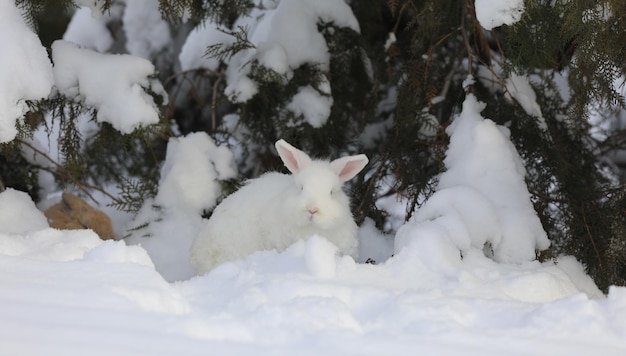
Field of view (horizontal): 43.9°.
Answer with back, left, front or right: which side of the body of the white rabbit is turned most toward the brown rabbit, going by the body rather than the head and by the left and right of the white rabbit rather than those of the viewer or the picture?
back

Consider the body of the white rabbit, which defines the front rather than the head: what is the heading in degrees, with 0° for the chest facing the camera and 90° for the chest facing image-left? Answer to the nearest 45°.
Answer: approximately 315°

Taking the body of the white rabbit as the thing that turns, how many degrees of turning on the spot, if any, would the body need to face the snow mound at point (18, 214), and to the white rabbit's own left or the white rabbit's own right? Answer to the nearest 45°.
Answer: approximately 135° to the white rabbit's own right
